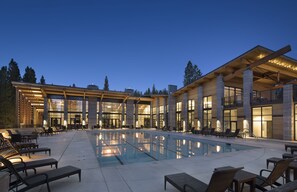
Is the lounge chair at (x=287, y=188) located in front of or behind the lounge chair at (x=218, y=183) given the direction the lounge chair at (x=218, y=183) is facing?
behind

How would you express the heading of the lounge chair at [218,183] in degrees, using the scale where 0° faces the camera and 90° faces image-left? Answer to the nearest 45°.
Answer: approximately 135°

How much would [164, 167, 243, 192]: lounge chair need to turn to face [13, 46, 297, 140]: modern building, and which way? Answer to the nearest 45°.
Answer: approximately 45° to its right
